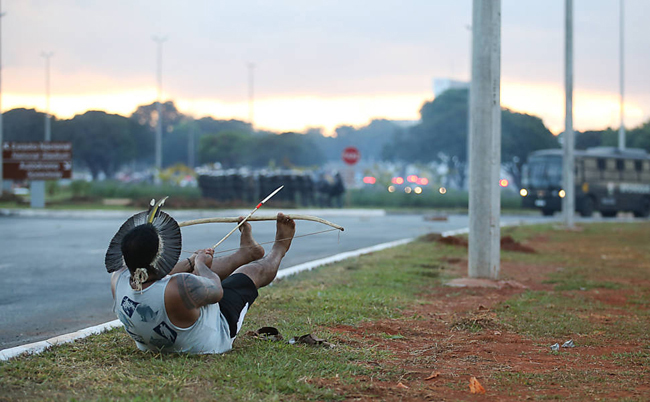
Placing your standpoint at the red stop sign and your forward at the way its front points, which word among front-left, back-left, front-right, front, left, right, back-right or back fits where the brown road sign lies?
right

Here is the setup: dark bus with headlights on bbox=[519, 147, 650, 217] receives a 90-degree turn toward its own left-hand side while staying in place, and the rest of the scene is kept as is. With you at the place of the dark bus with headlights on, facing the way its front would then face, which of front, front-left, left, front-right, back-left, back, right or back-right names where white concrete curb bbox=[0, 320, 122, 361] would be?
front-right

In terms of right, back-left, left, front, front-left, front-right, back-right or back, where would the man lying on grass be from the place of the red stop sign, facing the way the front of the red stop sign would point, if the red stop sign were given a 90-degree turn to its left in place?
right

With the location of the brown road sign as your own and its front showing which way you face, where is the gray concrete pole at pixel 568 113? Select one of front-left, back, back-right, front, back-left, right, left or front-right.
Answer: front-left

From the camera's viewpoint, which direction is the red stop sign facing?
toward the camera

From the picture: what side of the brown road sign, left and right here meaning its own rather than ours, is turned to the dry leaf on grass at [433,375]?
front

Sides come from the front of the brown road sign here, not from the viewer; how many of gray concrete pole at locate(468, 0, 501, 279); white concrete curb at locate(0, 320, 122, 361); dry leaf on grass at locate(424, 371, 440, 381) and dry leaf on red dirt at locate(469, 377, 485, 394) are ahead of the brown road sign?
4

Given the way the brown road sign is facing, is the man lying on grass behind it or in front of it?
in front

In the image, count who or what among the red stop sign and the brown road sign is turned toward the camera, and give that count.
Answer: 2

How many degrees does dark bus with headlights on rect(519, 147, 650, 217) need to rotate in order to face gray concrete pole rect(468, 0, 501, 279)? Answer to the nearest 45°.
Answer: approximately 45° to its left

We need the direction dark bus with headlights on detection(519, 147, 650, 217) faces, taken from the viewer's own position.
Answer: facing the viewer and to the left of the viewer

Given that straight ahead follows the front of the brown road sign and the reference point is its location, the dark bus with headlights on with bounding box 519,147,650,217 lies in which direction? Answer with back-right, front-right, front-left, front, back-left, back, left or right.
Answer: left

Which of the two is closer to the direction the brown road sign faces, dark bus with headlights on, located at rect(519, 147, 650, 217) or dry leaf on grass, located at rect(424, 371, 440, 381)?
the dry leaf on grass

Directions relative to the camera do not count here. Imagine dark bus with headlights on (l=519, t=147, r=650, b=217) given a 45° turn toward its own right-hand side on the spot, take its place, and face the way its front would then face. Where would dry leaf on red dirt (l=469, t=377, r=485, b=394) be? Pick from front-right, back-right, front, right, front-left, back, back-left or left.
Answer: left

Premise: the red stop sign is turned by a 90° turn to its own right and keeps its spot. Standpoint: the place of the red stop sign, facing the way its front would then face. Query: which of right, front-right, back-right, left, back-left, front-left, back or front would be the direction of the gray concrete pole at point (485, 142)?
left
